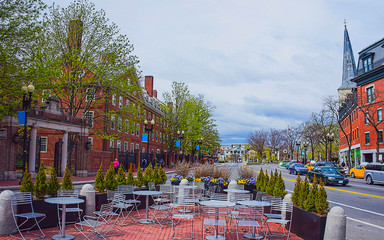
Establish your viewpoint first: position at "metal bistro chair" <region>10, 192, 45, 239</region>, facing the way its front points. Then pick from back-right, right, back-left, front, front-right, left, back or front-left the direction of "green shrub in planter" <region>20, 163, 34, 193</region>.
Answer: back-left

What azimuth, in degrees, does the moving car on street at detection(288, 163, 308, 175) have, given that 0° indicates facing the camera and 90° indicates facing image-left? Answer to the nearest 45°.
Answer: approximately 315°

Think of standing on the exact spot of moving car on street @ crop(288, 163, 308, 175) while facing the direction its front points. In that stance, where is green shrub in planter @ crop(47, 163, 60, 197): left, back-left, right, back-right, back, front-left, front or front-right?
front-right

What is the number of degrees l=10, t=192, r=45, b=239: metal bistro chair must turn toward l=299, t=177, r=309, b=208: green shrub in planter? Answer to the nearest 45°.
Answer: approximately 45° to its left

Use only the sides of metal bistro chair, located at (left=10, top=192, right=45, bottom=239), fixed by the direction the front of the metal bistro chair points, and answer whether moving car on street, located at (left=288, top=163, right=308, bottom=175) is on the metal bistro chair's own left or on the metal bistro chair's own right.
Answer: on the metal bistro chair's own left

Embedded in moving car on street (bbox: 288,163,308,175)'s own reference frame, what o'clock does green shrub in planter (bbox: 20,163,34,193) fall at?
The green shrub in planter is roughly at 2 o'clock from the moving car on street.

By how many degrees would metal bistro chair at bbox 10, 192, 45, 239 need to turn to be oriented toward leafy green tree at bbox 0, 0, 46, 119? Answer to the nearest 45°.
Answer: approximately 135° to its left

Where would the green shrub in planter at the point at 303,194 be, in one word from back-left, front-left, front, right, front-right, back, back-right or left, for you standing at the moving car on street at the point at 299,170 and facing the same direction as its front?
front-right

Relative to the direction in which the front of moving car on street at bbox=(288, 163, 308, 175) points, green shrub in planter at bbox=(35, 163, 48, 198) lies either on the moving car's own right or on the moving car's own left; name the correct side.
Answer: on the moving car's own right

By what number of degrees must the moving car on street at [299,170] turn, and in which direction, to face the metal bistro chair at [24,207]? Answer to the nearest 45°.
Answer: approximately 45° to its right
